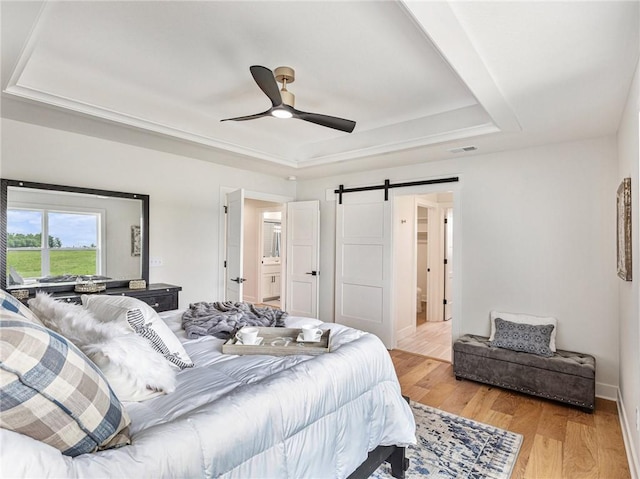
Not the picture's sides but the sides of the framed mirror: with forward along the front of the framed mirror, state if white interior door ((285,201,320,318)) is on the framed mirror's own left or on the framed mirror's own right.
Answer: on the framed mirror's own left

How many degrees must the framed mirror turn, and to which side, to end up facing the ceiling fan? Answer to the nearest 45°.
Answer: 0° — it already faces it

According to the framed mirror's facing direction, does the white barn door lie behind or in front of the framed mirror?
in front

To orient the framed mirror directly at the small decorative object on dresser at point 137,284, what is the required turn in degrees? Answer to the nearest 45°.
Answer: approximately 45° to its left

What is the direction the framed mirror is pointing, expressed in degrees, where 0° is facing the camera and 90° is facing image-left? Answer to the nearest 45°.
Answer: approximately 315°

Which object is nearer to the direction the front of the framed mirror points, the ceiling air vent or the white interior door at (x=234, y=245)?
the ceiling air vent

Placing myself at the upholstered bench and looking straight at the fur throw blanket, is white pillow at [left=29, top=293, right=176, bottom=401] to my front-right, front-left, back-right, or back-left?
front-left

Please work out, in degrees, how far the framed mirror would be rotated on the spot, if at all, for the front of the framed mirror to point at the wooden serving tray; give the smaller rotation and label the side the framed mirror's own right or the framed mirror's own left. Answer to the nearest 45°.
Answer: approximately 45° to the framed mirror's own right

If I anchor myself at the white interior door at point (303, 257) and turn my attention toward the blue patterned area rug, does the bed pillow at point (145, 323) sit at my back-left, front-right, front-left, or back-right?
front-right

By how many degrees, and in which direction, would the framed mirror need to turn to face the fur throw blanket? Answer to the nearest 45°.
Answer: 0° — it already faces it

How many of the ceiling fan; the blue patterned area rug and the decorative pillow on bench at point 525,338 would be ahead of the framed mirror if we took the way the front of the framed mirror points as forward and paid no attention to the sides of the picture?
3

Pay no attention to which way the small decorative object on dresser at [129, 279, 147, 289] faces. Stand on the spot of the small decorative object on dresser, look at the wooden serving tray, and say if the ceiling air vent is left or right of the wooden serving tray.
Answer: left

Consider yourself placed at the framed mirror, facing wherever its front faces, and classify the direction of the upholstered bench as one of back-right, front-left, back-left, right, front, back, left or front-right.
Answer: front

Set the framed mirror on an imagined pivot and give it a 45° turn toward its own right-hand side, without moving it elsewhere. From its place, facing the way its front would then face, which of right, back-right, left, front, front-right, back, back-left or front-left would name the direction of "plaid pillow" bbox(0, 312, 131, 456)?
front

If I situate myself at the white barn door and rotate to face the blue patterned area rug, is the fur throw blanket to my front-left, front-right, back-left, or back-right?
front-right
